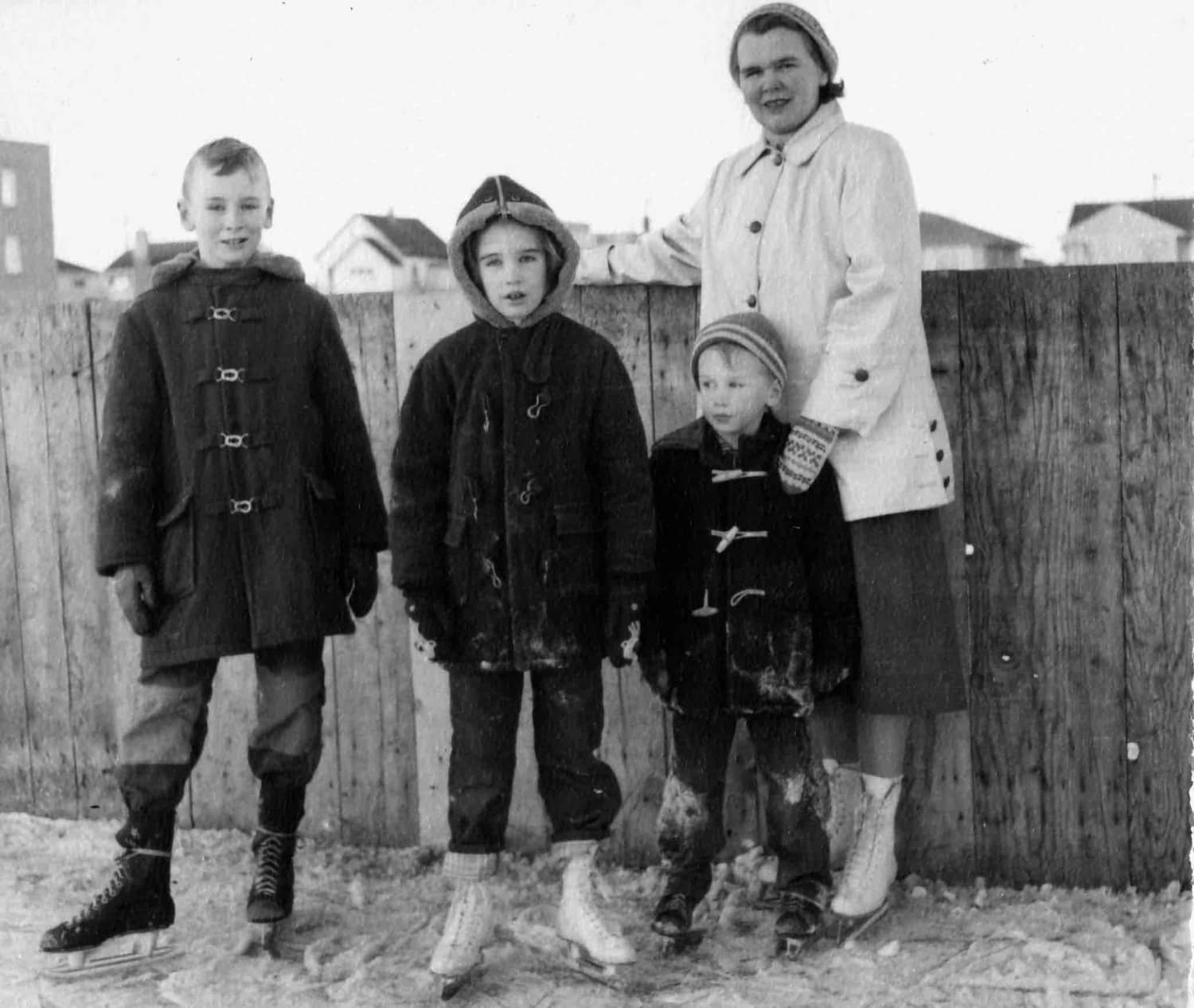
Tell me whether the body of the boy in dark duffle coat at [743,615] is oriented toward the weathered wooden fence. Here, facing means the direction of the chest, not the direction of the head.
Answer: no

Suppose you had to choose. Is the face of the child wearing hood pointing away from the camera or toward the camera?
toward the camera

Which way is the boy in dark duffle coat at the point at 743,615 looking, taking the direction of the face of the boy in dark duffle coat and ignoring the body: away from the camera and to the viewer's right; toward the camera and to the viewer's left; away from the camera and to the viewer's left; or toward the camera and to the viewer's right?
toward the camera and to the viewer's left

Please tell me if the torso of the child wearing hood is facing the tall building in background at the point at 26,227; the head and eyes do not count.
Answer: no

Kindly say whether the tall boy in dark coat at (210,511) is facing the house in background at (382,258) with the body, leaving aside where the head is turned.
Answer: no

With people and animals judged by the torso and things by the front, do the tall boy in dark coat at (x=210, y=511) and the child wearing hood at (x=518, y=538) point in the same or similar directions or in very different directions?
same or similar directions

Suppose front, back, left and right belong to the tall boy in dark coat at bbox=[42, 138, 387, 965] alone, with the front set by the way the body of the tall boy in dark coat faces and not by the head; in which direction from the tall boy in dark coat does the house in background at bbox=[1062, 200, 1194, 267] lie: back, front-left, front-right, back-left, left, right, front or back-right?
left

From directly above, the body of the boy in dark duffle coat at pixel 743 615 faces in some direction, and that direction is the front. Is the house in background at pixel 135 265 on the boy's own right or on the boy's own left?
on the boy's own right

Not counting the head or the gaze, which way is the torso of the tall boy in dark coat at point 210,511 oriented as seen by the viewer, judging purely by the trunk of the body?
toward the camera

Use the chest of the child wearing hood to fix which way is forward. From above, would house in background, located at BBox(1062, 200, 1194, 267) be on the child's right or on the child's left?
on the child's left

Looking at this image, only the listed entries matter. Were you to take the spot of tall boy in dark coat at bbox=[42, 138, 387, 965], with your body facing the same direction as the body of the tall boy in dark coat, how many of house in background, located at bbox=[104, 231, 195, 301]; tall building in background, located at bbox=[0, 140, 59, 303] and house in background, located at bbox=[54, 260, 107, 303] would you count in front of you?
0

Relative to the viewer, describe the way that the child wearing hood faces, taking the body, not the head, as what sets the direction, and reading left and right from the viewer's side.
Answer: facing the viewer

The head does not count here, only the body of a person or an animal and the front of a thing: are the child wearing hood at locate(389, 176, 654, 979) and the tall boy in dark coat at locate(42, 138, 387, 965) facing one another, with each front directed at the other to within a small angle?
no
